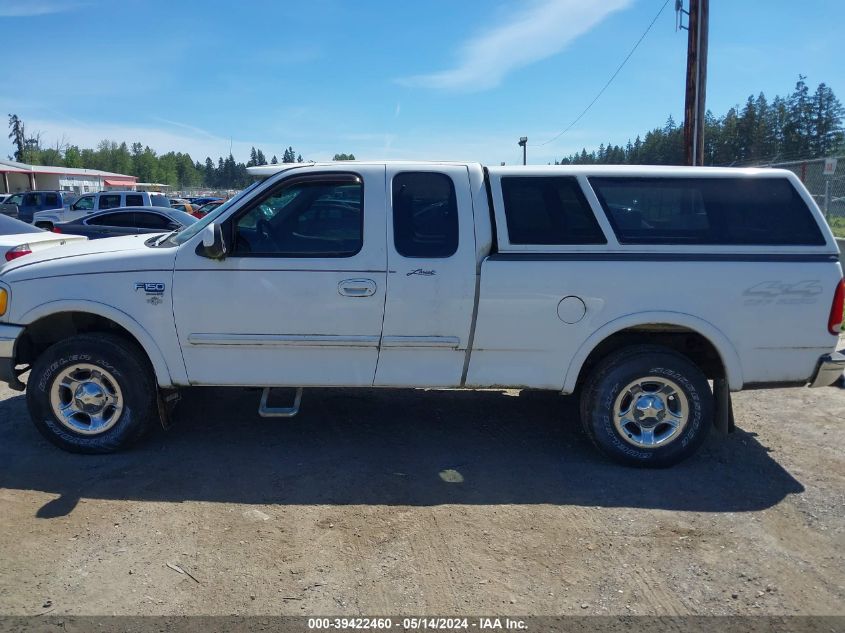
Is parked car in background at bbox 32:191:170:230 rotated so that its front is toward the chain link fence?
no

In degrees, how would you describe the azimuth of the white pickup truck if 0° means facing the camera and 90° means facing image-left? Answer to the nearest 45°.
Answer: approximately 90°

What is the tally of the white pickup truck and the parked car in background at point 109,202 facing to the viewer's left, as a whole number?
2

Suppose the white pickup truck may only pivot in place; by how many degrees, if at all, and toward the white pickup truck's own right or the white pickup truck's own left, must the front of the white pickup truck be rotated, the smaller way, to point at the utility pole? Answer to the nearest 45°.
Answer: approximately 135° to the white pickup truck's own right

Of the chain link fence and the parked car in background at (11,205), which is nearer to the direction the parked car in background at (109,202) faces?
the parked car in background

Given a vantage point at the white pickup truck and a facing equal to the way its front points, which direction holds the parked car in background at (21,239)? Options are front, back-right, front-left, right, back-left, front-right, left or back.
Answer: front-right

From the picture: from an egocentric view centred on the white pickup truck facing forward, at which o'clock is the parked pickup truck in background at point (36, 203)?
The parked pickup truck in background is roughly at 2 o'clock from the white pickup truck.

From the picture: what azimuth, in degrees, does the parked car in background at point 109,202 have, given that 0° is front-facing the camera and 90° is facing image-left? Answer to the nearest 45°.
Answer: approximately 90°

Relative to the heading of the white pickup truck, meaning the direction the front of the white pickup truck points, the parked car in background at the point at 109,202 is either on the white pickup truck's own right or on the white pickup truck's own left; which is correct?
on the white pickup truck's own right

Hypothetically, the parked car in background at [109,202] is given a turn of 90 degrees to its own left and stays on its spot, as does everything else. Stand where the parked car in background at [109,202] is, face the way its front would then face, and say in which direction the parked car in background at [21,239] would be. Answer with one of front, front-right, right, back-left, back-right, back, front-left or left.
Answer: front

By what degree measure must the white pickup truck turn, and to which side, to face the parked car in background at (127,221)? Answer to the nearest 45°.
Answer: approximately 45° to its right

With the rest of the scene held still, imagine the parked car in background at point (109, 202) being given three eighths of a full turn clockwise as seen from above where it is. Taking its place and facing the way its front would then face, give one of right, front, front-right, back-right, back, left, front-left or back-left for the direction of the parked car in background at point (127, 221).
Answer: back-right

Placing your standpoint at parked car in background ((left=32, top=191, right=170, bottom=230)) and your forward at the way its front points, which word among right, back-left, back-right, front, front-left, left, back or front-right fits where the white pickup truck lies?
left

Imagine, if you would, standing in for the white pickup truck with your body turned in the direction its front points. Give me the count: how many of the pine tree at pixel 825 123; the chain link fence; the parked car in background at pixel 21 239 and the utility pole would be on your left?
0

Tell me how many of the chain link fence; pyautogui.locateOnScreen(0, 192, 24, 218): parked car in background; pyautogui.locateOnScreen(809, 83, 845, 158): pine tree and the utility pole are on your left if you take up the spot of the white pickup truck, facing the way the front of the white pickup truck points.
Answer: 0

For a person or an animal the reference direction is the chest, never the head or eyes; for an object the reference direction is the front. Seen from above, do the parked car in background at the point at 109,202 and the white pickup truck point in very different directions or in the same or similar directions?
same or similar directions
